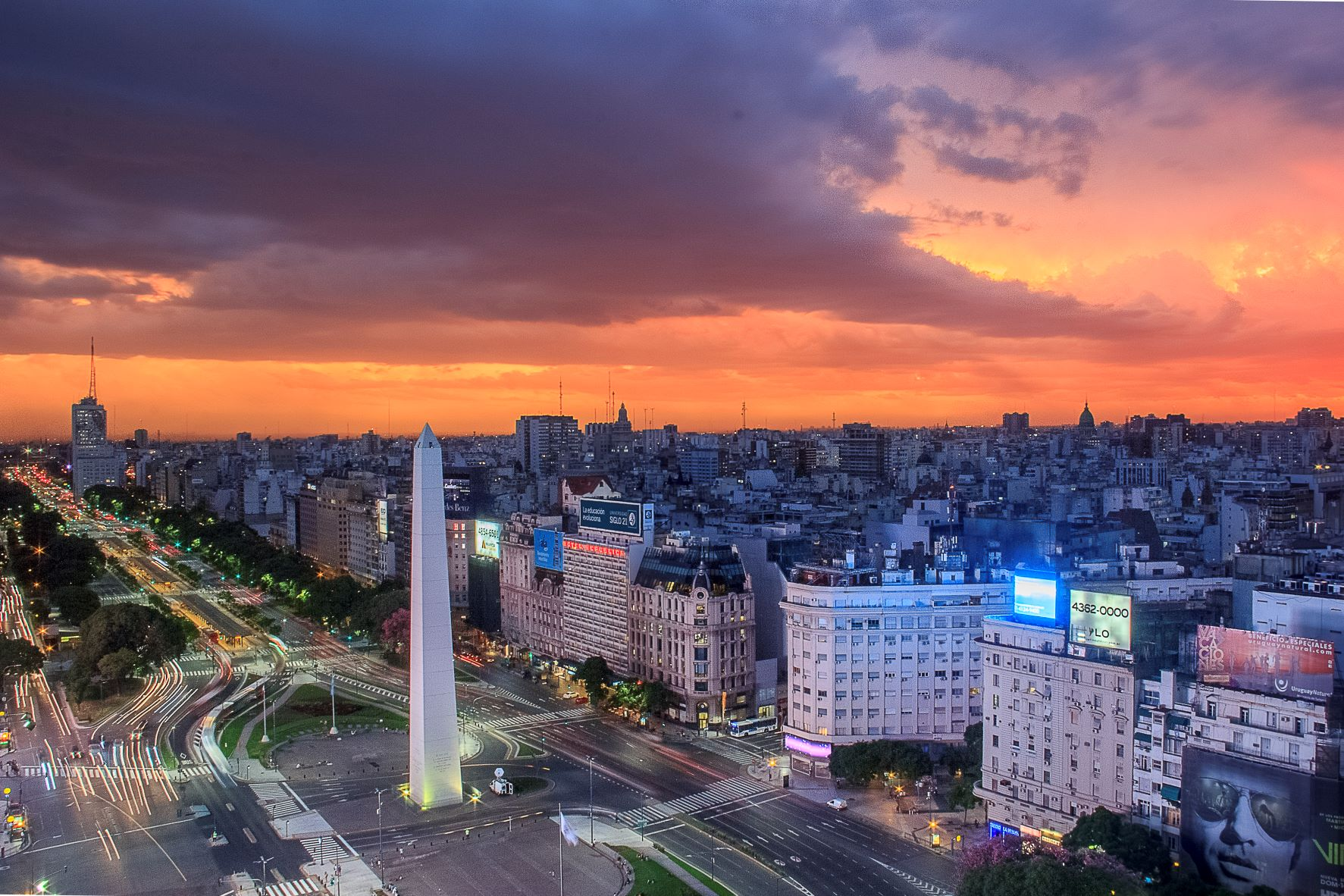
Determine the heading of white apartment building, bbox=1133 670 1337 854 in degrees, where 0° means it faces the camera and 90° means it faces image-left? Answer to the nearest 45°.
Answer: approximately 45°

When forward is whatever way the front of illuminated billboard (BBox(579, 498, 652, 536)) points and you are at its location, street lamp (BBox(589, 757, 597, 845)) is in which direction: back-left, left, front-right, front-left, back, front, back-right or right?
front-left

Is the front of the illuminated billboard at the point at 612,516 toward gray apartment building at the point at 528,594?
no

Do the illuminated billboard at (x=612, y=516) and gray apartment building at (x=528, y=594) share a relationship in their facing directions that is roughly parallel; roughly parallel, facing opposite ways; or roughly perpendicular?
roughly parallel

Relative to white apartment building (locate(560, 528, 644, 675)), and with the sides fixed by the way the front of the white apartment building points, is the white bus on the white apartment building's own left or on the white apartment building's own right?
on the white apartment building's own left

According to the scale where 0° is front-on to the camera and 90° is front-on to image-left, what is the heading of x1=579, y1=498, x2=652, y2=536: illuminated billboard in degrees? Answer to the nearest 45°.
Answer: approximately 45°

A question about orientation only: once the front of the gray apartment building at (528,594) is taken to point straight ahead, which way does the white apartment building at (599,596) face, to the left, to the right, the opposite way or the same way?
the same way

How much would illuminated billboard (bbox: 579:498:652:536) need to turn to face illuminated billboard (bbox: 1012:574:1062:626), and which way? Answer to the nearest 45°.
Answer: approximately 90° to its left

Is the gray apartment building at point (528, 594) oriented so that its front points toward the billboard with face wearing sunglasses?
no

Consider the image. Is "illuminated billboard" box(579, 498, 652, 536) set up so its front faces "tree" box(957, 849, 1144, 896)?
no

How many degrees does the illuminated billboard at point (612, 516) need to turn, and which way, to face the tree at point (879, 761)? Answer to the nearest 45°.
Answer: approximately 90° to its left

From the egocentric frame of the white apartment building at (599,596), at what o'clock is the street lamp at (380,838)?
The street lamp is roughly at 11 o'clock from the white apartment building.

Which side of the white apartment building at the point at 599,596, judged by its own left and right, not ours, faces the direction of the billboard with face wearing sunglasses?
left

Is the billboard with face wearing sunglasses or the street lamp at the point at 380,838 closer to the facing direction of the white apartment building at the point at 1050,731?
the street lamp

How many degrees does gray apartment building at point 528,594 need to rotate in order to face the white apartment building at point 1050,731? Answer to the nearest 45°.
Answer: approximately 90° to its left

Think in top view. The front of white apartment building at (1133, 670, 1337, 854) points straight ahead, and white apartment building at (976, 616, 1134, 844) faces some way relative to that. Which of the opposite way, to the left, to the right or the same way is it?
the same way

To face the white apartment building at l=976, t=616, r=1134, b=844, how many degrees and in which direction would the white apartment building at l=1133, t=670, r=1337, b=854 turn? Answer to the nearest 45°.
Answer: approximately 90° to its right

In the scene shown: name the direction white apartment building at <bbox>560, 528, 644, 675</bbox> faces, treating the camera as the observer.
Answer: facing the viewer and to the left of the viewer
